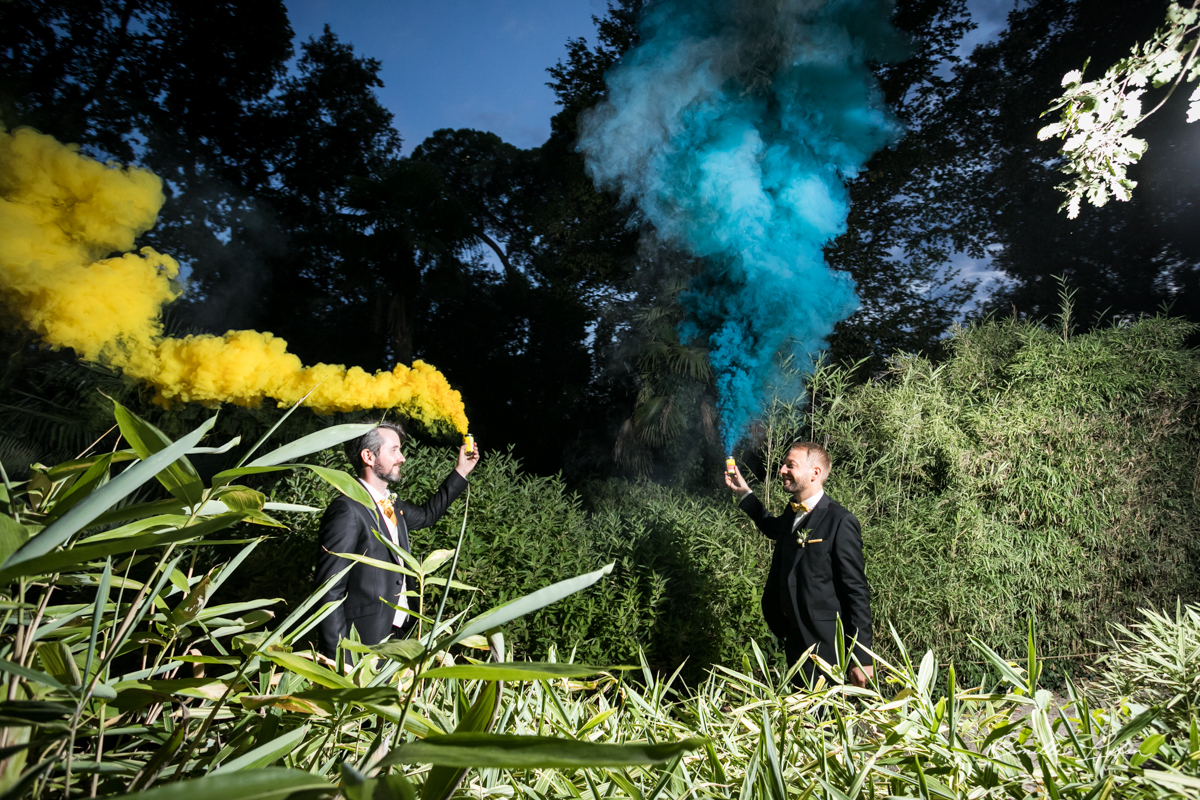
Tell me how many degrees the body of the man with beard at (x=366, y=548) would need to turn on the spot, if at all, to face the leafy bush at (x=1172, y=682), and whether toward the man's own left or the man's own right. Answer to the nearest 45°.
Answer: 0° — they already face it

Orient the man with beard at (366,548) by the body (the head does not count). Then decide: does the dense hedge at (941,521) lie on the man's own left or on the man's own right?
on the man's own left

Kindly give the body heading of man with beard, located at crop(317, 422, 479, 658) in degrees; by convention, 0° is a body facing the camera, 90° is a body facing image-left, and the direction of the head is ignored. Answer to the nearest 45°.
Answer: approximately 315°

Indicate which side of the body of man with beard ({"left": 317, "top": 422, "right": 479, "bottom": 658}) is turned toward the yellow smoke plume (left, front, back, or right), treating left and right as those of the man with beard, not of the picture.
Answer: back

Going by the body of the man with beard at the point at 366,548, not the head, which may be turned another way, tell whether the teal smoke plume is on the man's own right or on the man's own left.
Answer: on the man's own left

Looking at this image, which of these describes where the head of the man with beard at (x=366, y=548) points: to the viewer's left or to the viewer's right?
to the viewer's right

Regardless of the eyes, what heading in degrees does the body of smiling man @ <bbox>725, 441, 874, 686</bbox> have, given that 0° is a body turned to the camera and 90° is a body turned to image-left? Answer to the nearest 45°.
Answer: approximately 45°
